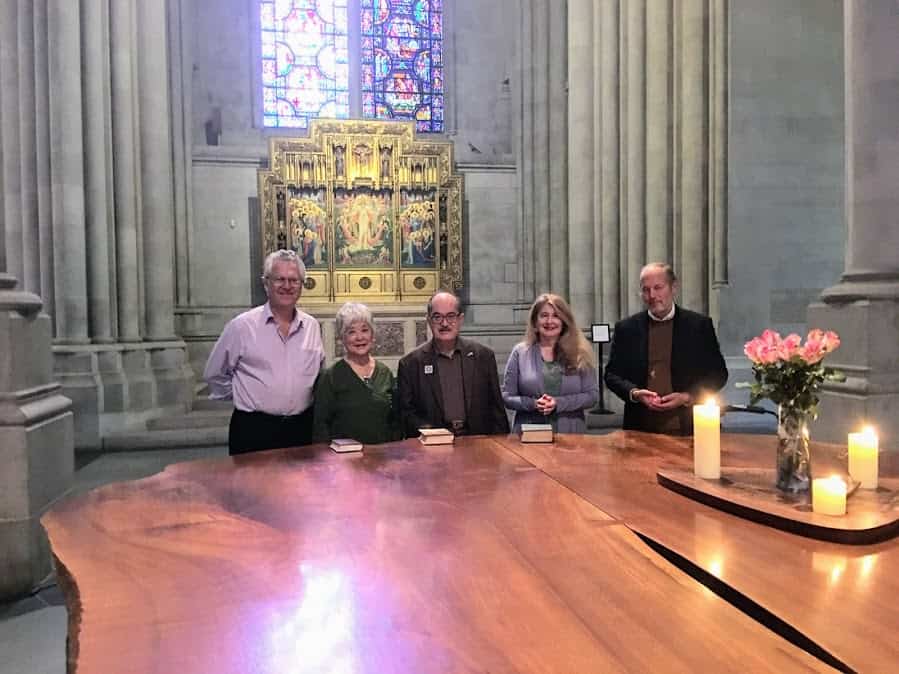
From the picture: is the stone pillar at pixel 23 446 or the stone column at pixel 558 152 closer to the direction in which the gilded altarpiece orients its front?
the stone pillar

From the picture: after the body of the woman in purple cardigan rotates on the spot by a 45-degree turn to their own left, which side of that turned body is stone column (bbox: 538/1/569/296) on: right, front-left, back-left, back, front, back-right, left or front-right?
back-left

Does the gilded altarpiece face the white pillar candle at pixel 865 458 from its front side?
yes

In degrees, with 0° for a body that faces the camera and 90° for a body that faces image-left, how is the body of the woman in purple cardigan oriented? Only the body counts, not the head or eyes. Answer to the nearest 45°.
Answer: approximately 0°

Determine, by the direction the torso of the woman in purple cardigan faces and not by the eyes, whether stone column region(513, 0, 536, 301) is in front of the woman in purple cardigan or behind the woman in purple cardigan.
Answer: behind

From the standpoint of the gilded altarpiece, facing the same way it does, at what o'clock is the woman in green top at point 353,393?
The woman in green top is roughly at 12 o'clock from the gilded altarpiece.

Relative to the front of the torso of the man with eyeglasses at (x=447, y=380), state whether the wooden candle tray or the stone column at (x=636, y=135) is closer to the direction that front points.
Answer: the wooden candle tray
